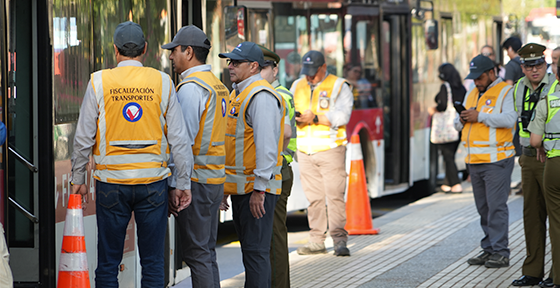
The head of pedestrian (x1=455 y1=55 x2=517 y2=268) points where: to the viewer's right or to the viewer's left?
to the viewer's left

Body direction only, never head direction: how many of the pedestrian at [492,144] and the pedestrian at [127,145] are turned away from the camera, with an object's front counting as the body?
1

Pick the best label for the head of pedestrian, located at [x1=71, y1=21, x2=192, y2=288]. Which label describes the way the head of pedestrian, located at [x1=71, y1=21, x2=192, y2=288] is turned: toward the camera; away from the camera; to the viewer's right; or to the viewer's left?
away from the camera

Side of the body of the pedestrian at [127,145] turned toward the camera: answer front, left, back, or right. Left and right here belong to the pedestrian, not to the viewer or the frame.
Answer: back

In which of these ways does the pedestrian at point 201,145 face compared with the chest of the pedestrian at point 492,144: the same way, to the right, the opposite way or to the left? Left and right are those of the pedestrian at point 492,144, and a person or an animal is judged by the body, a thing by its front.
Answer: to the right

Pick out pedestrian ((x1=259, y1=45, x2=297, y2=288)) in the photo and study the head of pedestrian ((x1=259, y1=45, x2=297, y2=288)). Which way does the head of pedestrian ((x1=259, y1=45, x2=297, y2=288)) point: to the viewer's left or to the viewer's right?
to the viewer's left

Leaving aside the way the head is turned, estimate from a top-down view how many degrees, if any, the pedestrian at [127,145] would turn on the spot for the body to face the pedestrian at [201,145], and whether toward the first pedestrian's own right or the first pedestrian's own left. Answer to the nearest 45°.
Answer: approximately 45° to the first pedestrian's own right

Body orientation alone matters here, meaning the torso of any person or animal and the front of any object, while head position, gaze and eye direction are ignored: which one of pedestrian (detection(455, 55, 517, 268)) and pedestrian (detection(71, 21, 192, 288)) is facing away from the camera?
pedestrian (detection(71, 21, 192, 288))

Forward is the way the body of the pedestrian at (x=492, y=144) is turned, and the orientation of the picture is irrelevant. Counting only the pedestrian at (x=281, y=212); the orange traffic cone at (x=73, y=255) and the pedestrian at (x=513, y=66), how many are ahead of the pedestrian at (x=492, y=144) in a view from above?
2

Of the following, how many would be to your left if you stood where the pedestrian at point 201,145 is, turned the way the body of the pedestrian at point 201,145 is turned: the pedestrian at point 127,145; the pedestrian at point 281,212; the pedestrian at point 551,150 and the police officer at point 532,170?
1

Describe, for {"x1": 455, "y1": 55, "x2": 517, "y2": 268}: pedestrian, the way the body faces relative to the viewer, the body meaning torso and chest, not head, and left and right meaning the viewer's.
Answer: facing the viewer and to the left of the viewer

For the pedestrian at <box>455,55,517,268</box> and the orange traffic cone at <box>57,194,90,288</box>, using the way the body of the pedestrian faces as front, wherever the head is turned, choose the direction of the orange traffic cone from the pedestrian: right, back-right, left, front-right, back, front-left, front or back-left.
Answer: front
